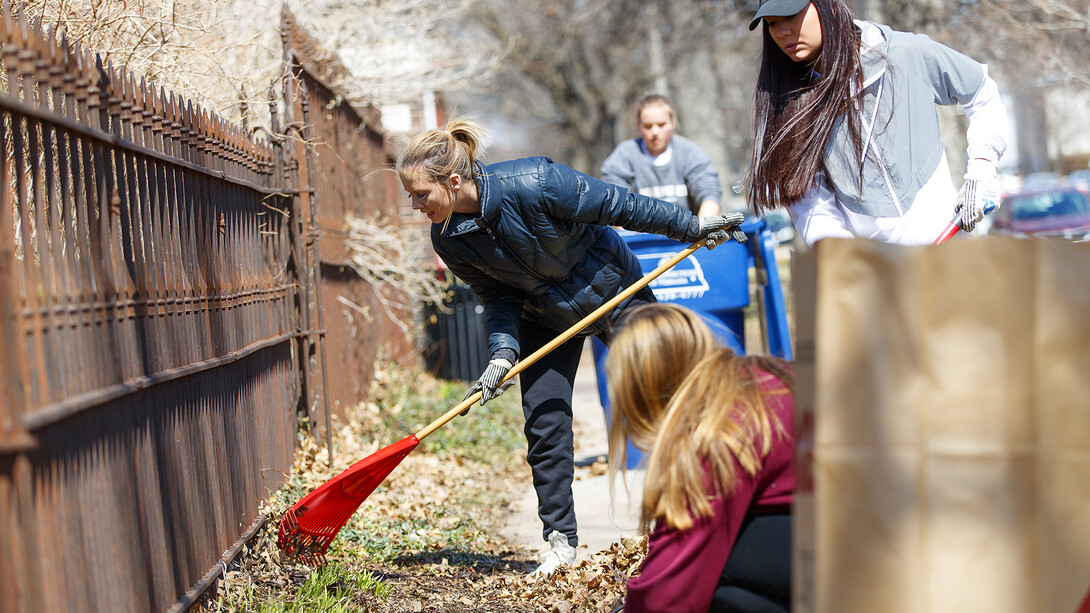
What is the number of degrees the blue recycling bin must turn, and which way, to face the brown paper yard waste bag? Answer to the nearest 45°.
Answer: approximately 90° to its left

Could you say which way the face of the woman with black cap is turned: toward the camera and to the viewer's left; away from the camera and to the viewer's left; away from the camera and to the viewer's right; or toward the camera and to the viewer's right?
toward the camera and to the viewer's left

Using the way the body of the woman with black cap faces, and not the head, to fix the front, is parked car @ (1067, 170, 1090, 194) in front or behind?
behind

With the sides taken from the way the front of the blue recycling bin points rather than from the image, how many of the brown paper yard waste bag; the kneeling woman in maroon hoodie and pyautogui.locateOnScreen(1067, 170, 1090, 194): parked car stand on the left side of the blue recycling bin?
2

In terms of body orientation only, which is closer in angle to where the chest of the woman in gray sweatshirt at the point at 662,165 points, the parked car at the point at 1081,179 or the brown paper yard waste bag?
the brown paper yard waste bag

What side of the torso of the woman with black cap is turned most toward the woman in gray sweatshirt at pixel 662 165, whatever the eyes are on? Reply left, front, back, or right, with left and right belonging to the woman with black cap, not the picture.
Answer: right

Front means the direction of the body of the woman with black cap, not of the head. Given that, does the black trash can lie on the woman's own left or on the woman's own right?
on the woman's own right
